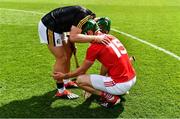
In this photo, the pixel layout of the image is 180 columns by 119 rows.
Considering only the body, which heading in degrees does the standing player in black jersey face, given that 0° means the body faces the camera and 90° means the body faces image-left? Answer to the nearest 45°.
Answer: approximately 270°

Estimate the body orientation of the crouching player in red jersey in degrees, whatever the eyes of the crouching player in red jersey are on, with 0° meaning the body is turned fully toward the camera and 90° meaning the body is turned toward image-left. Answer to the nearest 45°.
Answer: approximately 135°

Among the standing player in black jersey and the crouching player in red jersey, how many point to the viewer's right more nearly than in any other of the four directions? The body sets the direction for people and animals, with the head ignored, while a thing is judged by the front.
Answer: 1

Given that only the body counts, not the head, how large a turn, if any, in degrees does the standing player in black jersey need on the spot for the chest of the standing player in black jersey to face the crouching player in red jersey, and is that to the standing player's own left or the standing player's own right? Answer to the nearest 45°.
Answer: approximately 45° to the standing player's own right

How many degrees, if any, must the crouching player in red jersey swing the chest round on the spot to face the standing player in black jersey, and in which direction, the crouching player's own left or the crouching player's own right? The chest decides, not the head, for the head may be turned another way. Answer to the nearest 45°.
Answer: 0° — they already face them
